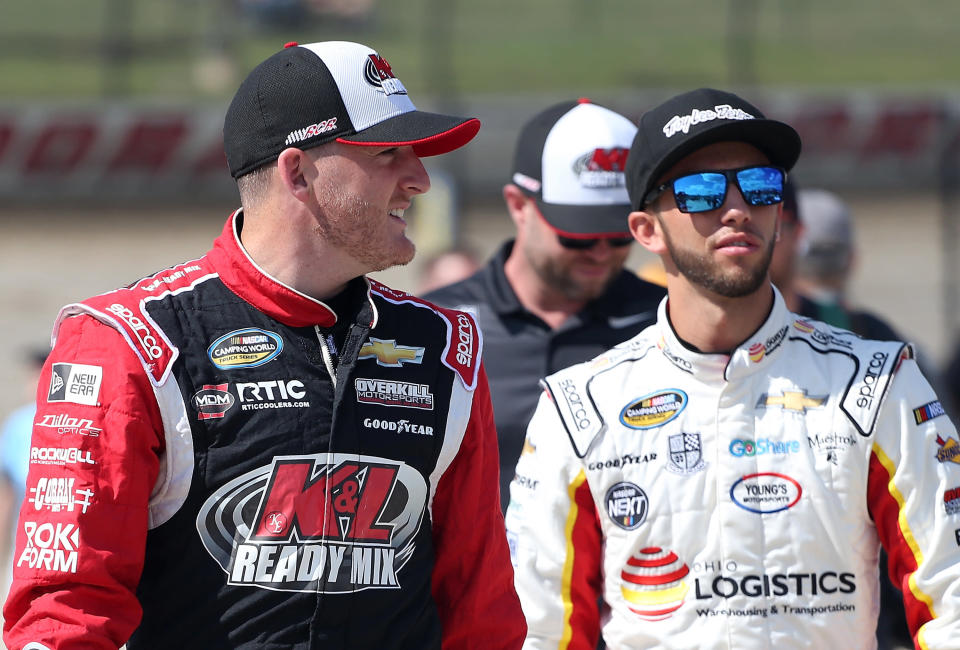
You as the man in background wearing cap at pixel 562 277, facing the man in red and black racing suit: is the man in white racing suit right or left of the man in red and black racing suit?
left

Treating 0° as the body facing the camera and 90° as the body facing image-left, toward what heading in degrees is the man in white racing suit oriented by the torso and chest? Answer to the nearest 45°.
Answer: approximately 0°

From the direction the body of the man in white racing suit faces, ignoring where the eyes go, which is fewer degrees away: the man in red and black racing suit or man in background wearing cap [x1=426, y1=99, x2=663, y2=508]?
the man in red and black racing suit

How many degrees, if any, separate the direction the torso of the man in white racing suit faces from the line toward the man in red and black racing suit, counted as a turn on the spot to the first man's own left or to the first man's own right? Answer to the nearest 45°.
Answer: approximately 45° to the first man's own right

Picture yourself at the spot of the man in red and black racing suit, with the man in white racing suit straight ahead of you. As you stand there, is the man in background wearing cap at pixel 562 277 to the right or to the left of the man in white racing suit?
left

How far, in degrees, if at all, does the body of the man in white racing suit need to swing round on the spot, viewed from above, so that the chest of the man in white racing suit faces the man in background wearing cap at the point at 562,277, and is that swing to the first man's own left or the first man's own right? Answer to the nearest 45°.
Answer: approximately 135° to the first man's own right

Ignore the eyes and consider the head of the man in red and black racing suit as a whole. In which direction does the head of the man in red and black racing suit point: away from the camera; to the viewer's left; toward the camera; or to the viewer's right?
to the viewer's right
